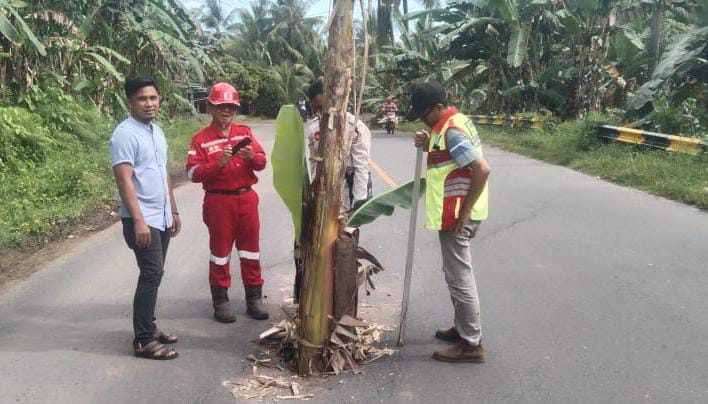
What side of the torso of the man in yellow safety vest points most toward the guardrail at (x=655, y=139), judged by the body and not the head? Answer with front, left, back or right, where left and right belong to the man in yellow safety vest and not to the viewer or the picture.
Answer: right

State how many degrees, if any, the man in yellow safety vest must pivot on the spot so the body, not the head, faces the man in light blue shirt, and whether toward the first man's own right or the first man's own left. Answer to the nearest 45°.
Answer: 0° — they already face them

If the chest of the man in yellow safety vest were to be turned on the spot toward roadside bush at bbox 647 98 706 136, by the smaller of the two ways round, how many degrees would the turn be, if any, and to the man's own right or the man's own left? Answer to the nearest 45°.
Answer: approximately 135° to the man's own right

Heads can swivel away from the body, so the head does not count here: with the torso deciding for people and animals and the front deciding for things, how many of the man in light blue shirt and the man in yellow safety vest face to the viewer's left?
1

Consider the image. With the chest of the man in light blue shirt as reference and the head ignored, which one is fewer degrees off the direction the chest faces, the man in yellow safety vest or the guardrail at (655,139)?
the man in yellow safety vest

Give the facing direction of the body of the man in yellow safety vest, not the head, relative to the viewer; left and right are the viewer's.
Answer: facing to the left of the viewer

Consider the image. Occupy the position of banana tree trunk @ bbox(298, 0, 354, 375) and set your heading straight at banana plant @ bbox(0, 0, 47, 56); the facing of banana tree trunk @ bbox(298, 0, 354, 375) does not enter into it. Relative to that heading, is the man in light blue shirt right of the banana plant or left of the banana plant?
left

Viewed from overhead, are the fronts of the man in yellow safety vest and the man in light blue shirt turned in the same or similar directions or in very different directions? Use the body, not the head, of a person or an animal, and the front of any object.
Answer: very different directions

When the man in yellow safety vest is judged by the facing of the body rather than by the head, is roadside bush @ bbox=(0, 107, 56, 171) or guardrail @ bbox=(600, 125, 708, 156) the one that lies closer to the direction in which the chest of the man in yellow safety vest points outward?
the roadside bush

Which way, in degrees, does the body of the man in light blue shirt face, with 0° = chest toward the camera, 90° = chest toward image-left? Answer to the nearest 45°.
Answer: approximately 315°

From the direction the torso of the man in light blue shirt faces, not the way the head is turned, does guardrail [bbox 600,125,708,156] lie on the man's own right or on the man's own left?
on the man's own left

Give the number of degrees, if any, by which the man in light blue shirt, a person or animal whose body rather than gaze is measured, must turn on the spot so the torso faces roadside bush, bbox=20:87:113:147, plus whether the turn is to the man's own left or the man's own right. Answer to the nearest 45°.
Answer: approximately 135° to the man's own left
